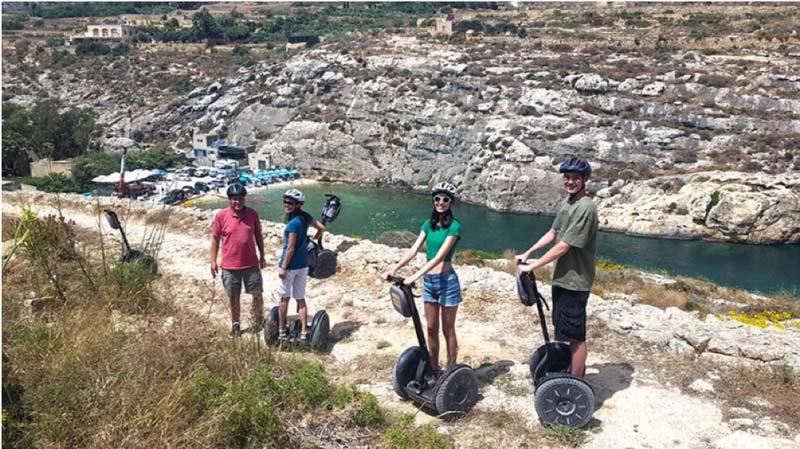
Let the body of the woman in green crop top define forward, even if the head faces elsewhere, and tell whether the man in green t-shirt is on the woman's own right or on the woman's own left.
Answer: on the woman's own left

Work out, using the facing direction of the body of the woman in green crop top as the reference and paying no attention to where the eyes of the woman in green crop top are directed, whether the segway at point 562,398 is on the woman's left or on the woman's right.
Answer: on the woman's left

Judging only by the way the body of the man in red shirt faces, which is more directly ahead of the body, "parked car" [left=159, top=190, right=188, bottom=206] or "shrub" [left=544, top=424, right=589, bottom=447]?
the shrub

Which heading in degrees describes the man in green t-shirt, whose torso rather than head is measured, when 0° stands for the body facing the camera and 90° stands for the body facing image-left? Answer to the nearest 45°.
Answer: approximately 90°

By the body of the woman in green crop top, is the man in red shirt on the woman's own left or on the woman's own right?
on the woman's own right

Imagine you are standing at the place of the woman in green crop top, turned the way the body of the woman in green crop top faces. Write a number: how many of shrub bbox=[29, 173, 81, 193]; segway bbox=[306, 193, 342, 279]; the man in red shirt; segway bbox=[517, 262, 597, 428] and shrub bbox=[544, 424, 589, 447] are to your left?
2

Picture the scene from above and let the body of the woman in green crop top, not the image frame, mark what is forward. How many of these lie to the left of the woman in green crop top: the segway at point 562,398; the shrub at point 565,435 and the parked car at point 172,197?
2

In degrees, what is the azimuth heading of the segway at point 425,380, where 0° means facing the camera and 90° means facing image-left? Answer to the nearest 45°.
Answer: approximately 45°

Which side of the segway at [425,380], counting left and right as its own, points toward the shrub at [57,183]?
right
